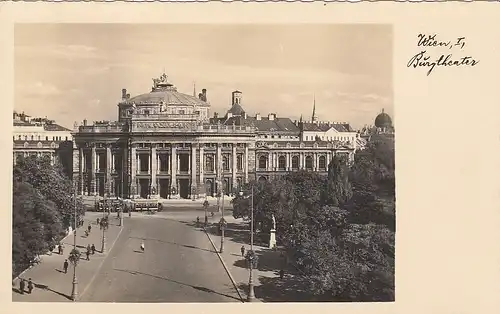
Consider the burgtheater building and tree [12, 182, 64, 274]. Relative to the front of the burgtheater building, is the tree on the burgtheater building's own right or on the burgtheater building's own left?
on the burgtheater building's own right

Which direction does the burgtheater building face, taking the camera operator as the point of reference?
facing the viewer

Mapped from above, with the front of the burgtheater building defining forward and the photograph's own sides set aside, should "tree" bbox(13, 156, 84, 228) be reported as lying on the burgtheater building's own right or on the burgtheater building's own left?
on the burgtheater building's own right

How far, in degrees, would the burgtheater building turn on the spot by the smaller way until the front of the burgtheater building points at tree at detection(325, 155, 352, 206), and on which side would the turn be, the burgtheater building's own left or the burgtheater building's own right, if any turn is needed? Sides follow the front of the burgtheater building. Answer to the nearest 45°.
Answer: approximately 90° to the burgtheater building's own left

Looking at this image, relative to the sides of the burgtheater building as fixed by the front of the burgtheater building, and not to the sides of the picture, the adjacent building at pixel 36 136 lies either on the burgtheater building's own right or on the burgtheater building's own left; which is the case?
on the burgtheater building's own right

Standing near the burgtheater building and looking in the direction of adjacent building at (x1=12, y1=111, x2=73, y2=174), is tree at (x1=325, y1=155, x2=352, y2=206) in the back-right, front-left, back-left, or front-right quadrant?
back-left
